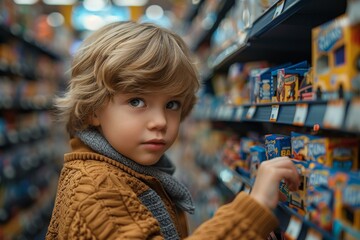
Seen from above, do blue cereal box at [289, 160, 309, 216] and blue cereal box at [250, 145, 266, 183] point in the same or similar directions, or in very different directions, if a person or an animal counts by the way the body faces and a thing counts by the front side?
same or similar directions

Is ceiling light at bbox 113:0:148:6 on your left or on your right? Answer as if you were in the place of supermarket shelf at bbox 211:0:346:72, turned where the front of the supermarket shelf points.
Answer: on your right

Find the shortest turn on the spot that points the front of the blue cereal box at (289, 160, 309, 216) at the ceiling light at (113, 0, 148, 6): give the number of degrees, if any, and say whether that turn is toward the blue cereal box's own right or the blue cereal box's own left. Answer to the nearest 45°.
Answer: approximately 90° to the blue cereal box's own right

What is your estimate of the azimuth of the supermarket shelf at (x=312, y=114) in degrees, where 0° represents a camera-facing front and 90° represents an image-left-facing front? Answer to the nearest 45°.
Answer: approximately 45°

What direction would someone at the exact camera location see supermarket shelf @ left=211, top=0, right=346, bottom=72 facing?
facing the viewer and to the left of the viewer

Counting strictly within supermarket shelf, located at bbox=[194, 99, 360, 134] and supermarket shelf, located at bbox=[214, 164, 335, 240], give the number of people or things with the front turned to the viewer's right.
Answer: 0

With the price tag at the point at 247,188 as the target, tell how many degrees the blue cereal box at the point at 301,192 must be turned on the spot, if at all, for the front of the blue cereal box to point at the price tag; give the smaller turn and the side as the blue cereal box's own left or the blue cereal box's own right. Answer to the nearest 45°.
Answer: approximately 90° to the blue cereal box's own right

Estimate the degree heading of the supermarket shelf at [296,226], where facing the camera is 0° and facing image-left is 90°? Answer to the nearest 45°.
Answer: approximately 45°

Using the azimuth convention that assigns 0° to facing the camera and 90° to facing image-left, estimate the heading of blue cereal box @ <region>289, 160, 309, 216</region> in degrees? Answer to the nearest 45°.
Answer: approximately 45°

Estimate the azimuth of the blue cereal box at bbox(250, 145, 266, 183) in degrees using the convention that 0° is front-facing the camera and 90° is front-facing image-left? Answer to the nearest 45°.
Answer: approximately 45°

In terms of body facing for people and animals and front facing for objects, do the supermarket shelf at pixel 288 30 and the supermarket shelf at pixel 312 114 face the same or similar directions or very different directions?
same or similar directions
